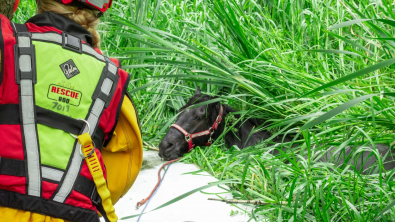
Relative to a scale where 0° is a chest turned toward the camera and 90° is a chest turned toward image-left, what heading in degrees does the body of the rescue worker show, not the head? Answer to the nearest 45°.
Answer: approximately 180°

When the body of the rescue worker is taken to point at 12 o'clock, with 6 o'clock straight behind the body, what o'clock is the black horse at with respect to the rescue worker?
The black horse is roughly at 1 o'clock from the rescue worker.

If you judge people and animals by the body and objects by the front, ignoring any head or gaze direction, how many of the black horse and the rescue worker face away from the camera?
1

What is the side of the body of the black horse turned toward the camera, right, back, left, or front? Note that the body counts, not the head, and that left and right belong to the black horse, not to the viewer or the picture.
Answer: left

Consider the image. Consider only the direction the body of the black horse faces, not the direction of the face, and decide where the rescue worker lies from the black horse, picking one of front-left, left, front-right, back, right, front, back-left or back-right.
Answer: left
